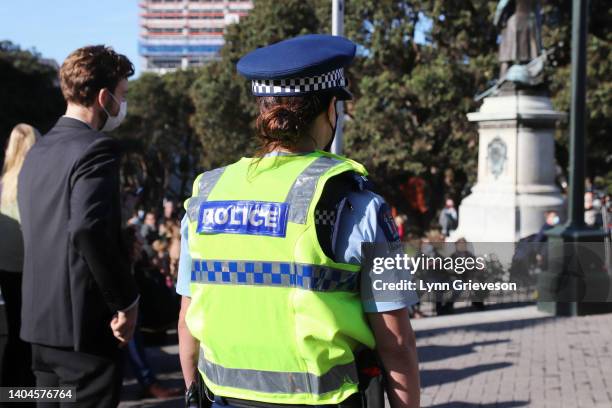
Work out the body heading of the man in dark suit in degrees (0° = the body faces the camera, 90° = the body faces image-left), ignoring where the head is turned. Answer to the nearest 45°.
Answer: approximately 225°

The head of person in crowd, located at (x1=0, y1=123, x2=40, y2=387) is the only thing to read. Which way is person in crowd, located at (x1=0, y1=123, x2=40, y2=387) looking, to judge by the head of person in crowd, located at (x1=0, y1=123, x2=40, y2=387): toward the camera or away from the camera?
away from the camera

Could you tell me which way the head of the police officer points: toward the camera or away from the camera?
away from the camera

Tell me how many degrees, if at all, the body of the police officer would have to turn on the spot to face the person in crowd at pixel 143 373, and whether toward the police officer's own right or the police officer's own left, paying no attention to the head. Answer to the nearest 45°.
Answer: approximately 45° to the police officer's own left

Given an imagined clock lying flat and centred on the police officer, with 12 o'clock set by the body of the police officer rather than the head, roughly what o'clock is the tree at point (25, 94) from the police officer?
The tree is roughly at 10 o'clock from the police officer.
